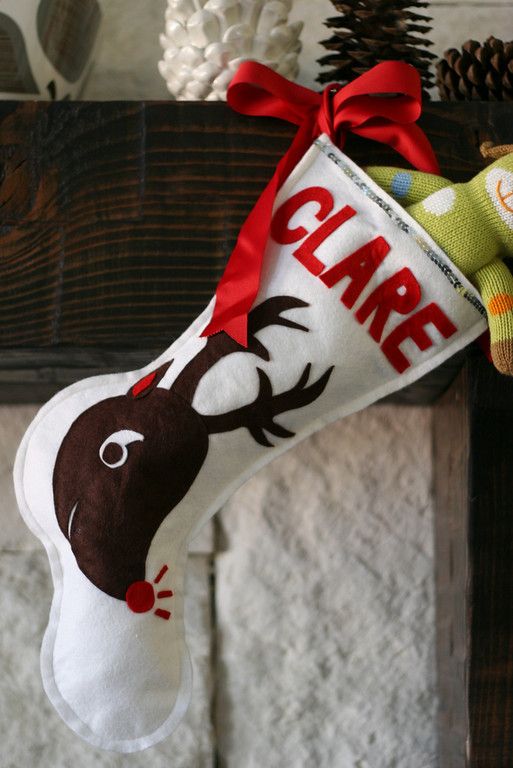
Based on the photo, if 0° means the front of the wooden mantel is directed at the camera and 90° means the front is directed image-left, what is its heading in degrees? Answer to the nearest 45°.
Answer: approximately 0°

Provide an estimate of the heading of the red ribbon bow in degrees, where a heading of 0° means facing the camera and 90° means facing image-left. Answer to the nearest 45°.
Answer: approximately 0°
